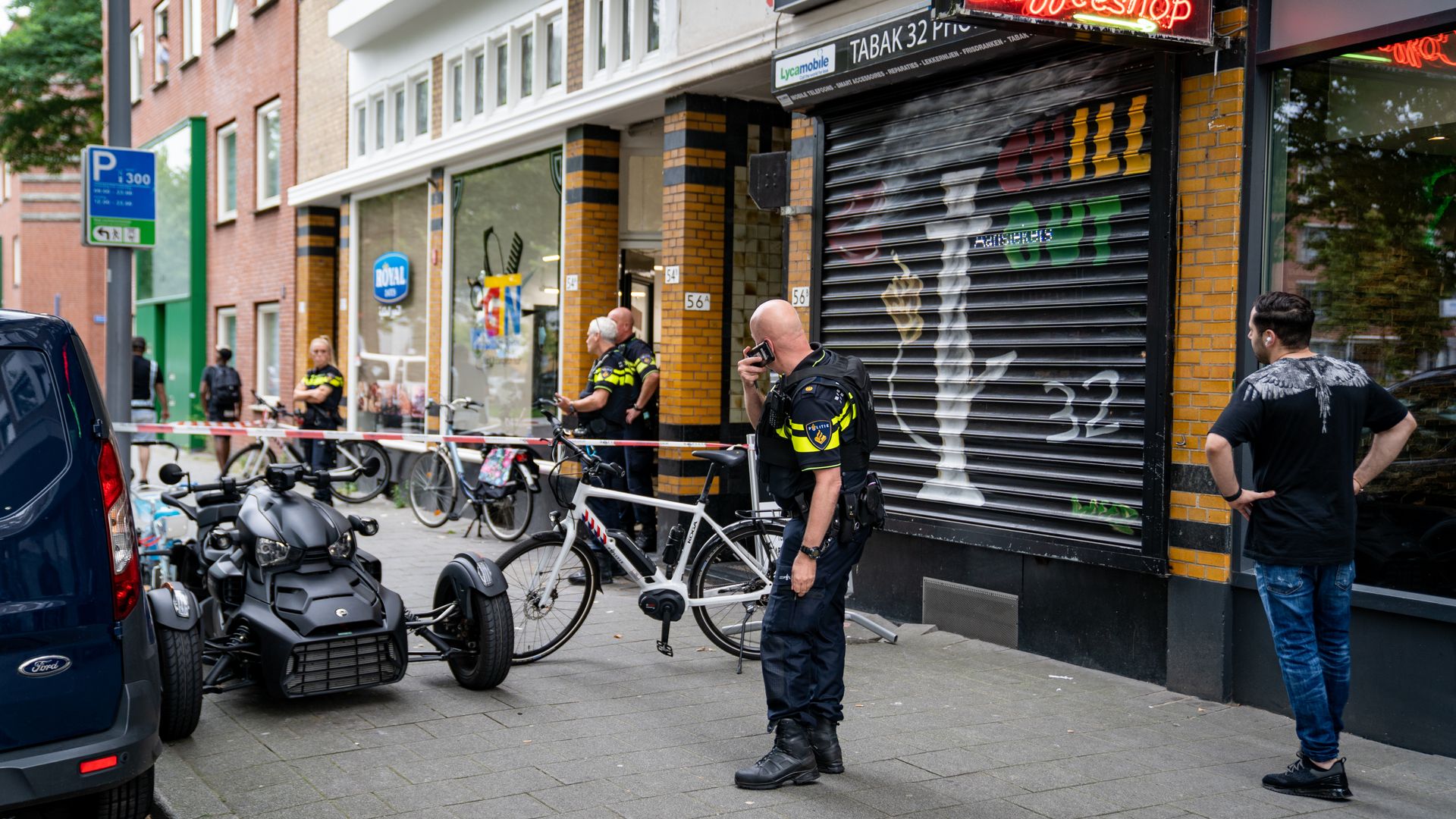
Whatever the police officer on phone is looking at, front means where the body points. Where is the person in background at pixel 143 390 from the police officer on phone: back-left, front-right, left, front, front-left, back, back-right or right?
front-right

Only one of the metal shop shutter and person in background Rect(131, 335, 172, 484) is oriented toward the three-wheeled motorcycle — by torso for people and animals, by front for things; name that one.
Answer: the metal shop shutter

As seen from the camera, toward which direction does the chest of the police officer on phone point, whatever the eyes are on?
to the viewer's left

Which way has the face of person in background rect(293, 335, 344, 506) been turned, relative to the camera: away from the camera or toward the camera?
toward the camera

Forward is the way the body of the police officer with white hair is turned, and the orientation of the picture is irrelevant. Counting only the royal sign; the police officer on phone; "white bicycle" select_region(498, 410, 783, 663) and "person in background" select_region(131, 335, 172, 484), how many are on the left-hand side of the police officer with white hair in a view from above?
2

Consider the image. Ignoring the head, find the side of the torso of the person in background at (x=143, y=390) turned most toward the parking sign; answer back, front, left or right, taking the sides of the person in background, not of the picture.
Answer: back

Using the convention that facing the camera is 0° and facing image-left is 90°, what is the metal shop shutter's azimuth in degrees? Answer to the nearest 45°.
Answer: approximately 45°

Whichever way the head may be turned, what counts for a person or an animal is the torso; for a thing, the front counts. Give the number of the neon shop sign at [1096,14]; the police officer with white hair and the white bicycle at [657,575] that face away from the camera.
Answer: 0

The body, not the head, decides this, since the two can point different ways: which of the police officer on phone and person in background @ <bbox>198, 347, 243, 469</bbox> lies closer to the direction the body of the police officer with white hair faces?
the person in background

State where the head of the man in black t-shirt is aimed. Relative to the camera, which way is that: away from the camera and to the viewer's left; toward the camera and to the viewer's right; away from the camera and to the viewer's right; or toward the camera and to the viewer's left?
away from the camera and to the viewer's left

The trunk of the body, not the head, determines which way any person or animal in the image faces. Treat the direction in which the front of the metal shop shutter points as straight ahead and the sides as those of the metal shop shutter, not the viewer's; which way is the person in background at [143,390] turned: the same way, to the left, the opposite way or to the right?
to the right

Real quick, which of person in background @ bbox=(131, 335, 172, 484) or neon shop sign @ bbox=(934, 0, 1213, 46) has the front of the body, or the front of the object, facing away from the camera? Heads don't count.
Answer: the person in background

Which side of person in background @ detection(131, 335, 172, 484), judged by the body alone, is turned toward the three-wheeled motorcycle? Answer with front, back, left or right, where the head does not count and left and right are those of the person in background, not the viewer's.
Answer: back

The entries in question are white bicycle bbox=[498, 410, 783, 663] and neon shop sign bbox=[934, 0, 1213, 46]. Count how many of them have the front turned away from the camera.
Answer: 0

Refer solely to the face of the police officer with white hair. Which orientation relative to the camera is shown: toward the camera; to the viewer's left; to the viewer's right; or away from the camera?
to the viewer's left
